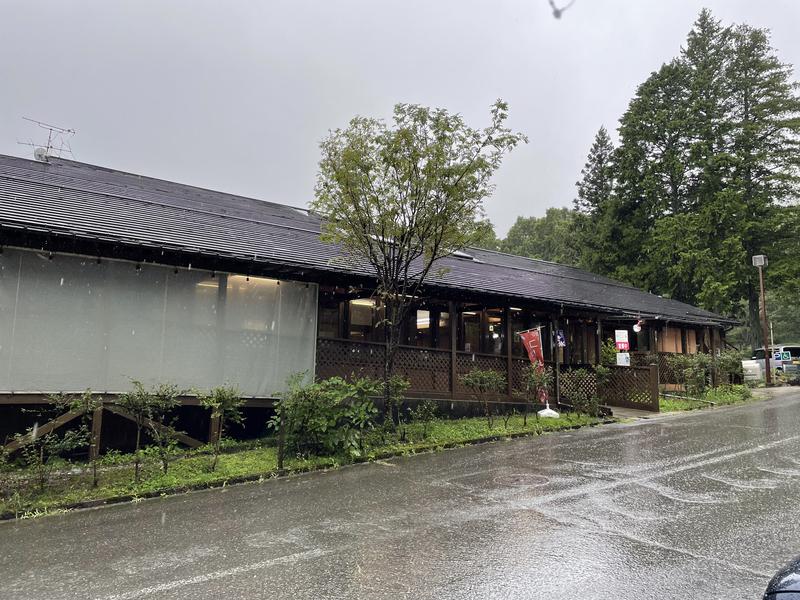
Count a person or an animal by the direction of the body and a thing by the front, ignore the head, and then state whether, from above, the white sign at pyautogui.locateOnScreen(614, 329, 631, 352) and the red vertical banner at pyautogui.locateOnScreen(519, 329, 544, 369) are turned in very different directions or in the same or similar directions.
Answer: same or similar directions

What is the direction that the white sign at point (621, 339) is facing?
toward the camera

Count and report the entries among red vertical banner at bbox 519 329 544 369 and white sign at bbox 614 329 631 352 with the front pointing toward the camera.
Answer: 2

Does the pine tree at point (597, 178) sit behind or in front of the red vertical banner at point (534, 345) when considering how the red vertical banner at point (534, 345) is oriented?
behind

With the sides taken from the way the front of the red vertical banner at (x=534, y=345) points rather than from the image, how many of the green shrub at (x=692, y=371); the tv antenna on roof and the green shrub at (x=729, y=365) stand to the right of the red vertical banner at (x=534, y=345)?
1

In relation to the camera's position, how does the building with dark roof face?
facing the viewer and to the right of the viewer

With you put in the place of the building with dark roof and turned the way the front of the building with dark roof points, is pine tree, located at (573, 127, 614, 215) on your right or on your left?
on your left

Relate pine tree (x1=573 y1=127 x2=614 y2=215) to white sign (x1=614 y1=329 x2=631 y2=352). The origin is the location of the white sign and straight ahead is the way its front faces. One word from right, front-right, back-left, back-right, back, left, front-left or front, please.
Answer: back

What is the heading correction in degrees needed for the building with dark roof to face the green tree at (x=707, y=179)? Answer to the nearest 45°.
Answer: approximately 90° to its left

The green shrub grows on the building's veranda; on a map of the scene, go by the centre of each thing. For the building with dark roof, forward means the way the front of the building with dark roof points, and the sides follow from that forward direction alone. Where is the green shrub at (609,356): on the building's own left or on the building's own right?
on the building's own left

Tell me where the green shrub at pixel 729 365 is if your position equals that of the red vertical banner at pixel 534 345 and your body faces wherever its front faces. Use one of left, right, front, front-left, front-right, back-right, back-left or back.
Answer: back-left

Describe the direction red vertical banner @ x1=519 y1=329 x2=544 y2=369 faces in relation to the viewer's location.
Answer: facing the viewer

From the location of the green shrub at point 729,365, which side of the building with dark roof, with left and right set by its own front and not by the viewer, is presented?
left

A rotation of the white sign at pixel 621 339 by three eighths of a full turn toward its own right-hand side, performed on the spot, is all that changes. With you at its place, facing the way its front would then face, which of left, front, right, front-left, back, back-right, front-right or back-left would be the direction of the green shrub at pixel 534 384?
left

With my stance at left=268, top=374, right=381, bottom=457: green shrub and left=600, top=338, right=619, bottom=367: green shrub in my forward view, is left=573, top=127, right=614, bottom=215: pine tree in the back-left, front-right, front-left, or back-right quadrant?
front-left
